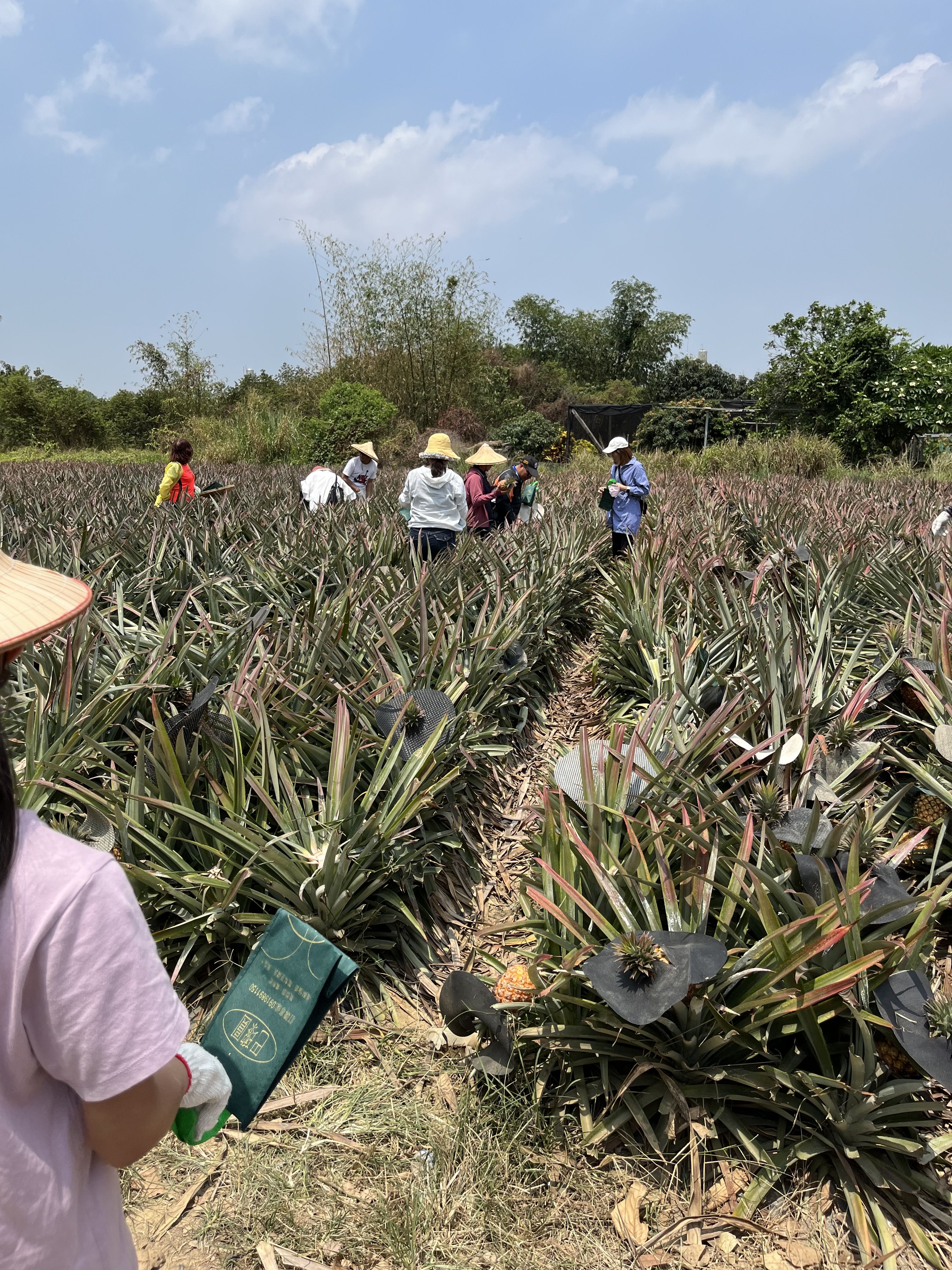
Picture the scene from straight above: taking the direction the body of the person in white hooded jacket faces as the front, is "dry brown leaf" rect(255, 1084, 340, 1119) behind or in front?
behind

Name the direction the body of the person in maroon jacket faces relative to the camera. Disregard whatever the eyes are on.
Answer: to the viewer's right

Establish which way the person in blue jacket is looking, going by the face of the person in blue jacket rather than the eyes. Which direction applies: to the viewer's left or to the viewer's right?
to the viewer's left

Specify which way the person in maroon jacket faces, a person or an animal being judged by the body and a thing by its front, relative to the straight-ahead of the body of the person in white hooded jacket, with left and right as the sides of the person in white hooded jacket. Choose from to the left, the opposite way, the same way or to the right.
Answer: to the right

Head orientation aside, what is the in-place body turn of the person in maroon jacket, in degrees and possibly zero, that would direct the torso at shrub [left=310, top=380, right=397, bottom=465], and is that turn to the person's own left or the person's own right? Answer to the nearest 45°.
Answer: approximately 90° to the person's own left

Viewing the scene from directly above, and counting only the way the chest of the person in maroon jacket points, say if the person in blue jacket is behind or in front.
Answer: in front

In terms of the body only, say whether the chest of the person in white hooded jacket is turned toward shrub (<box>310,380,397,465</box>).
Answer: yes

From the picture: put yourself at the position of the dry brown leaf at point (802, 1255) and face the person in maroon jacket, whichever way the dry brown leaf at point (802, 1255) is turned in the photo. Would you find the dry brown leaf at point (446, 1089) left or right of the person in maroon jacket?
left

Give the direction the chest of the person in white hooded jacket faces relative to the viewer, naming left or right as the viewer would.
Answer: facing away from the viewer

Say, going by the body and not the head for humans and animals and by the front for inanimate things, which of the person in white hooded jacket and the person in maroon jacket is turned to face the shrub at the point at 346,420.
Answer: the person in white hooded jacket

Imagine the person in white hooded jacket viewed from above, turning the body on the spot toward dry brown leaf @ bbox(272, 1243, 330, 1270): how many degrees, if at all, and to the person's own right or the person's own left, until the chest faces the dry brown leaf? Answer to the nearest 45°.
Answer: approximately 180°

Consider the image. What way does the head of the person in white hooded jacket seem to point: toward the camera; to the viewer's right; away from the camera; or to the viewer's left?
away from the camera

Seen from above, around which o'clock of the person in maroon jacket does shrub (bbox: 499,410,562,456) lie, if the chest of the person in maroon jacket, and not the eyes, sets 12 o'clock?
The shrub is roughly at 9 o'clock from the person in maroon jacket.
